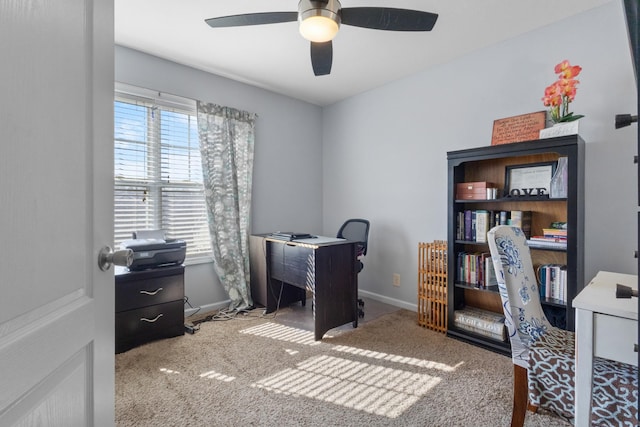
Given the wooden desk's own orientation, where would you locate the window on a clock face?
The window is roughly at 8 o'clock from the wooden desk.

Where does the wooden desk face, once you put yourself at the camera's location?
facing away from the viewer and to the right of the viewer

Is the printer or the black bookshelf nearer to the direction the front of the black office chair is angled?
the printer

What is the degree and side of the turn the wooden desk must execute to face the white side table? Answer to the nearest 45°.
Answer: approximately 90° to its right

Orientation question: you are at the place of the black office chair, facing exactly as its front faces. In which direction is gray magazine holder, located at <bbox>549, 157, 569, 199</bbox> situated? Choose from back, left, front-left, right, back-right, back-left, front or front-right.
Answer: left

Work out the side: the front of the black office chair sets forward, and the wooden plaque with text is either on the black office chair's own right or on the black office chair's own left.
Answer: on the black office chair's own left

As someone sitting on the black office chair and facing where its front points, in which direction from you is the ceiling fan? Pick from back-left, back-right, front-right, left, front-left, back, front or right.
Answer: front-left

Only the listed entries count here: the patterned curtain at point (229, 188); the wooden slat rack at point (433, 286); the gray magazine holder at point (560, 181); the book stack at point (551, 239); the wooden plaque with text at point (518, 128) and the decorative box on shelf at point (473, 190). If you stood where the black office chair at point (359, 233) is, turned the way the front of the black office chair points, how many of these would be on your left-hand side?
5

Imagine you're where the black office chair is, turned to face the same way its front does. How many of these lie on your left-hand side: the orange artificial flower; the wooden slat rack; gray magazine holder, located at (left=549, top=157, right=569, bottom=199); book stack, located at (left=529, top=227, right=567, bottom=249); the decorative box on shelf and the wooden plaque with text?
6

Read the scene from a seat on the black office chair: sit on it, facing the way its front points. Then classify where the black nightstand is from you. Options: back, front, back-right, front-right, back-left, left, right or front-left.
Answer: front

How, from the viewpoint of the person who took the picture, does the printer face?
facing the viewer and to the right of the viewer

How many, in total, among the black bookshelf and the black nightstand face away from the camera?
0

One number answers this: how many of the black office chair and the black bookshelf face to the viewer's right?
0

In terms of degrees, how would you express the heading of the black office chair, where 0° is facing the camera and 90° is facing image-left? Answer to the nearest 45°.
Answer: approximately 45°

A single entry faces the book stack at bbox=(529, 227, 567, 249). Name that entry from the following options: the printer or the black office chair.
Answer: the printer
